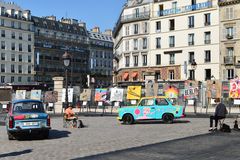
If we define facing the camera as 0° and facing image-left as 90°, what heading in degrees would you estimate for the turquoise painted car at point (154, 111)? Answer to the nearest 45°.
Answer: approximately 90°

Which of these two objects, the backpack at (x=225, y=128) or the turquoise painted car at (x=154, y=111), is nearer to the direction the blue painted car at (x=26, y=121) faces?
the turquoise painted car

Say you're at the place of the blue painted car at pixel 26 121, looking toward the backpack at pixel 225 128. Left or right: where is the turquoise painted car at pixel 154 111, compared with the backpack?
left

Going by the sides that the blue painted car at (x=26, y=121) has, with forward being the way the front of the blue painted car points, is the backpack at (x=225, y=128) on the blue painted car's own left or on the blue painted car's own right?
on the blue painted car's own right

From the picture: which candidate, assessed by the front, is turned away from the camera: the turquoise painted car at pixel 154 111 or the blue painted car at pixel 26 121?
the blue painted car at pixel 26 121

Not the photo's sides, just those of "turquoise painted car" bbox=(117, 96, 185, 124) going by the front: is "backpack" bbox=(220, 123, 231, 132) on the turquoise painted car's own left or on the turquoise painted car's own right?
on the turquoise painted car's own left

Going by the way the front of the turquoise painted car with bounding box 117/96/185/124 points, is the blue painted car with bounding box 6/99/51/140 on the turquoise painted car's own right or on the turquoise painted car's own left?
on the turquoise painted car's own left

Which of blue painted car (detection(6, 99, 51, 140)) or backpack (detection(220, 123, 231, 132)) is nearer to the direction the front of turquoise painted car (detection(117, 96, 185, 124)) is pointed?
the blue painted car

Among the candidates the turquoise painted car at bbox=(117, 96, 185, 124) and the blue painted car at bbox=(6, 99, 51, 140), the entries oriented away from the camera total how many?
1

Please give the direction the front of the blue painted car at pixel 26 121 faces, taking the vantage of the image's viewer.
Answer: facing away from the viewer

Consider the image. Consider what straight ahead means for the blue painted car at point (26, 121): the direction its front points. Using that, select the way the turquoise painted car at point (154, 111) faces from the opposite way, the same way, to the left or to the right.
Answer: to the left

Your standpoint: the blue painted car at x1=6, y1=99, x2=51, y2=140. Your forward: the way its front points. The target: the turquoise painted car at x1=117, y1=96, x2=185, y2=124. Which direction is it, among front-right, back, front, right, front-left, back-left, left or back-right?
front-right
